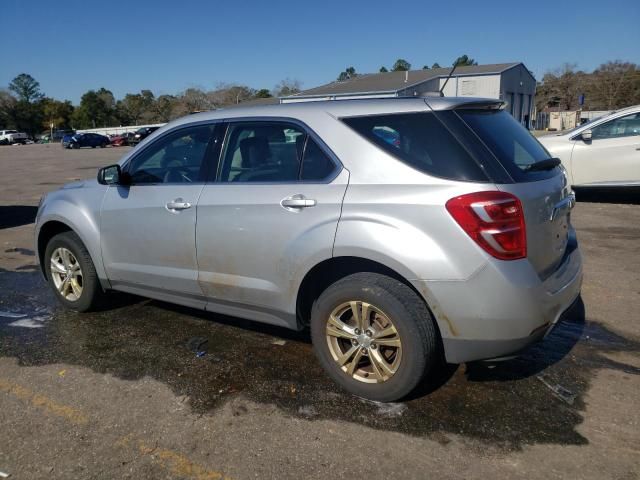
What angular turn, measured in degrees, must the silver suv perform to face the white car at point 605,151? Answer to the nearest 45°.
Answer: approximately 90° to its right

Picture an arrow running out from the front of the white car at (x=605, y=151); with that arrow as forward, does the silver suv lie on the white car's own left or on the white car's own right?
on the white car's own left

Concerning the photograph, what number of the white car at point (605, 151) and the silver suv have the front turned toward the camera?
0

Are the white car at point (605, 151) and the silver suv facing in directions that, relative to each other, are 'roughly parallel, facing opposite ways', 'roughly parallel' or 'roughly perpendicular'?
roughly parallel

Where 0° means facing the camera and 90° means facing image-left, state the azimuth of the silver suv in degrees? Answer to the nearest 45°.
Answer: approximately 135°

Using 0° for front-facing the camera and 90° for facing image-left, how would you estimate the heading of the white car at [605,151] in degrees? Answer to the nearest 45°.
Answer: approximately 90°
